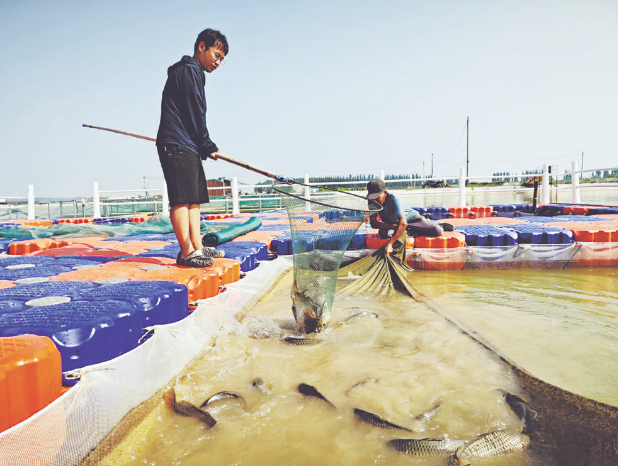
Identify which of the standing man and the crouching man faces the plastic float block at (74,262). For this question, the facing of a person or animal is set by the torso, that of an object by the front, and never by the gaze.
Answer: the crouching man

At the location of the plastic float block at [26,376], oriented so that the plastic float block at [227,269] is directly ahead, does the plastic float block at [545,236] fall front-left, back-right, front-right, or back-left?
front-right

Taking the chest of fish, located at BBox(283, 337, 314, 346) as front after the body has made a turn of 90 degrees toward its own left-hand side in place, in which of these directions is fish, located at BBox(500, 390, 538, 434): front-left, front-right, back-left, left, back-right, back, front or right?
front-left

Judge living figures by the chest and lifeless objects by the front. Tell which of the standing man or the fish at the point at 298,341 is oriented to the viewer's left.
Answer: the fish

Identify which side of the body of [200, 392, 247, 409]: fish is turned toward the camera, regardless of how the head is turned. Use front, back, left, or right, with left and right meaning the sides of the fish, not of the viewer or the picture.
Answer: left

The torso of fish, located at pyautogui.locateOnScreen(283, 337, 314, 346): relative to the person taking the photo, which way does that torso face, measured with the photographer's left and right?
facing to the left of the viewer

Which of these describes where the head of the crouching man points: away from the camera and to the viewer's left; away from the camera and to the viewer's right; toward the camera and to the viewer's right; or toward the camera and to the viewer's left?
toward the camera and to the viewer's left

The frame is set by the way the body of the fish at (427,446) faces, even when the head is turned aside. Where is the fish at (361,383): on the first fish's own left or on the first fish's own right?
on the first fish's own right

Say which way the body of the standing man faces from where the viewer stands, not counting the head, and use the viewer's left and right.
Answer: facing to the right of the viewer

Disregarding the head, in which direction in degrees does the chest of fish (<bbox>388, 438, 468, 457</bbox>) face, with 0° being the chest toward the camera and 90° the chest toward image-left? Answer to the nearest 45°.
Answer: approximately 90°

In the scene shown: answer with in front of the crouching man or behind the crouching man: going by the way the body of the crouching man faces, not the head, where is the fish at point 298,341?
in front

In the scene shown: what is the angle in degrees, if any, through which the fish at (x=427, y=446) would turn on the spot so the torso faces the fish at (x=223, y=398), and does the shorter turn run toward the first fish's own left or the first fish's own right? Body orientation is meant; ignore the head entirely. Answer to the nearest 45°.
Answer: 0° — it already faces it

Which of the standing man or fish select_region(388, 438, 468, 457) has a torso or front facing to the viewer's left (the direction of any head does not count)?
the fish
